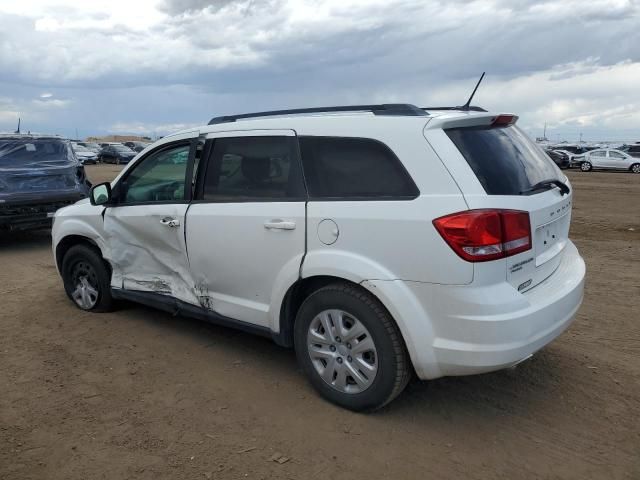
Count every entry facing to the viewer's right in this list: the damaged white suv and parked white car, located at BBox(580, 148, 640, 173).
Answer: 1

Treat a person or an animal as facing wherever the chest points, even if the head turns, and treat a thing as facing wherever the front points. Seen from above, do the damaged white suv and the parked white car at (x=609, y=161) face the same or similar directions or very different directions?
very different directions

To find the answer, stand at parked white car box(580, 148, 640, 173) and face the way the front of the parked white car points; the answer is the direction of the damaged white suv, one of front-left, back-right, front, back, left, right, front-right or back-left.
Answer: right

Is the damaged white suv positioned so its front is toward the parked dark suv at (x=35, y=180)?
yes

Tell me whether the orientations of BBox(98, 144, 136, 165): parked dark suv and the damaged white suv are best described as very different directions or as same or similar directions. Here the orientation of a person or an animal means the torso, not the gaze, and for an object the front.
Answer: very different directions

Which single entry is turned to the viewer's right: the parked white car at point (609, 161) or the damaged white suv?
the parked white car

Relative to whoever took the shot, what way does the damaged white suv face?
facing away from the viewer and to the left of the viewer

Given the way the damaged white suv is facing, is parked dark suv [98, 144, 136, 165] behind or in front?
in front

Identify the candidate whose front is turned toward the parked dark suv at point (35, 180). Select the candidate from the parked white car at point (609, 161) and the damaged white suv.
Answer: the damaged white suv

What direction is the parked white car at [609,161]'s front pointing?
to the viewer's right

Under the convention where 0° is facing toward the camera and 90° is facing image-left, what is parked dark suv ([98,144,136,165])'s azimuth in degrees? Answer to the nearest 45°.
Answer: approximately 315°

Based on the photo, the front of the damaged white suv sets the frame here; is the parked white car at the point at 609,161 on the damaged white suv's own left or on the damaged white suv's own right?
on the damaged white suv's own right
